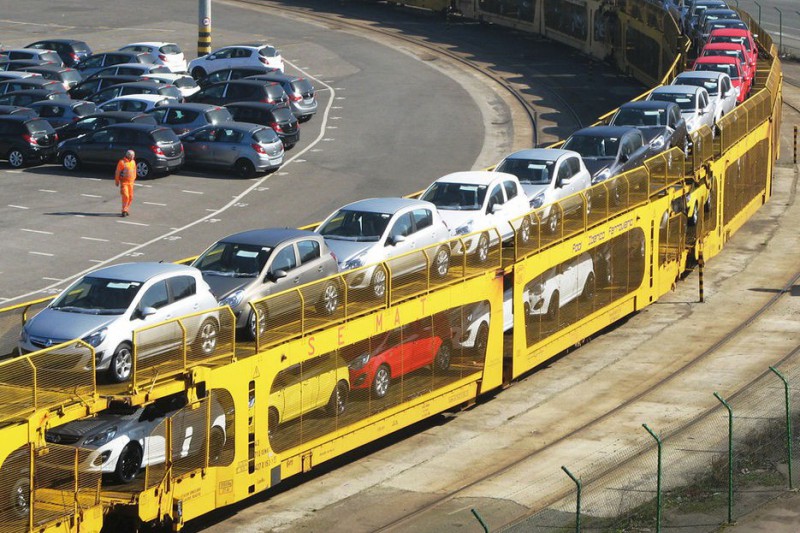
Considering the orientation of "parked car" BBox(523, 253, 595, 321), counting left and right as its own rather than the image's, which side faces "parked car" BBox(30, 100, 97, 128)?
right

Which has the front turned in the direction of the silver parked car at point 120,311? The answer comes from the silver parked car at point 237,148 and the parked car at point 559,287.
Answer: the parked car

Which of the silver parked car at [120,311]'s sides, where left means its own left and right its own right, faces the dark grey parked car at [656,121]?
back

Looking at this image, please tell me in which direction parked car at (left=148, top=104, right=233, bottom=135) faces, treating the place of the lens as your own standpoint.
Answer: facing away from the viewer and to the left of the viewer

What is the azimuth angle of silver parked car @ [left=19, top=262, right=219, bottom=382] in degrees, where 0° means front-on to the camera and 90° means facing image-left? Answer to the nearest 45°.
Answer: approximately 45°

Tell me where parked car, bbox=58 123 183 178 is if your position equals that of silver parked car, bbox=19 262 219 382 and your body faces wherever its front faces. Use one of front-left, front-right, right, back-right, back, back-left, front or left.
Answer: back-right

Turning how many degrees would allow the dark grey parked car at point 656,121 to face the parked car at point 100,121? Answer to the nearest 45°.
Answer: approximately 45° to its right

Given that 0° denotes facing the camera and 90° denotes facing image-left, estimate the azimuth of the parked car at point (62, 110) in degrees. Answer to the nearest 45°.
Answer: approximately 135°

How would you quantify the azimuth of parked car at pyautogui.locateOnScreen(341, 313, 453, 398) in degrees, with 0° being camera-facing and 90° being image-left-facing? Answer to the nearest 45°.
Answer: approximately 45°

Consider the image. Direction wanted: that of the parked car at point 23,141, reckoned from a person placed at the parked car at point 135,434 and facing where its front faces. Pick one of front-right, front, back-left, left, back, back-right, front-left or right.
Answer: back-right

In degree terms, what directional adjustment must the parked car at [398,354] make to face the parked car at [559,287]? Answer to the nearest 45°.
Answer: approximately 180°

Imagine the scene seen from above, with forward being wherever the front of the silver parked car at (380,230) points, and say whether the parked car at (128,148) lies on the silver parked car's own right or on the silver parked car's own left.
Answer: on the silver parked car's own right
